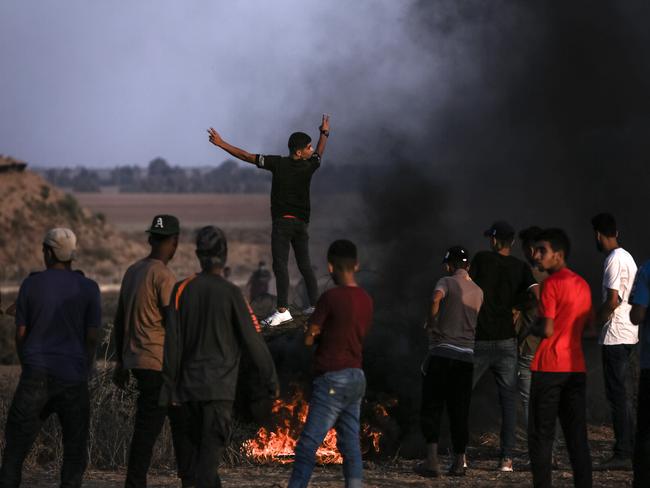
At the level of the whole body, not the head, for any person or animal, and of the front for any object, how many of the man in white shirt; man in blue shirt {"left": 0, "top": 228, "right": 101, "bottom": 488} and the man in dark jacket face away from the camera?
2

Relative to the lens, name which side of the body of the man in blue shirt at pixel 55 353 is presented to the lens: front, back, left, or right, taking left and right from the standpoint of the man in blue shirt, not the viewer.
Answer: back

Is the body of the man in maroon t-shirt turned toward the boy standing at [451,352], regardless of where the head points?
no

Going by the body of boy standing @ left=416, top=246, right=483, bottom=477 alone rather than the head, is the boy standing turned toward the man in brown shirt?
no

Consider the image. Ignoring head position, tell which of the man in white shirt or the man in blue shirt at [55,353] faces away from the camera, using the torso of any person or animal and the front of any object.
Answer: the man in blue shirt

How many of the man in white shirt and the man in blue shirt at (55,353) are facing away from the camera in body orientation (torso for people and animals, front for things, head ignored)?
1

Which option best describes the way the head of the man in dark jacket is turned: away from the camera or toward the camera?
away from the camera

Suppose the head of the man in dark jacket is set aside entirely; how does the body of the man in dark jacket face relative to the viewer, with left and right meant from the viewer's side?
facing away from the viewer

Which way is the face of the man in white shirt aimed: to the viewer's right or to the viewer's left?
to the viewer's left

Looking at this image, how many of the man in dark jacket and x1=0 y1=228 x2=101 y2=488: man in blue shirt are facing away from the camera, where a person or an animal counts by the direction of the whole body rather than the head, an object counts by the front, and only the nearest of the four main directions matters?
2

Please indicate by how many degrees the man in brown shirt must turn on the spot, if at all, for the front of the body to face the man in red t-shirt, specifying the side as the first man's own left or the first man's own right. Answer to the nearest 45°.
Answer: approximately 45° to the first man's own right

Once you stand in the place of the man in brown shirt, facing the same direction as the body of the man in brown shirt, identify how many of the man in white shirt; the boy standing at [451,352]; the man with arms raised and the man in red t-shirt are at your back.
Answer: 0

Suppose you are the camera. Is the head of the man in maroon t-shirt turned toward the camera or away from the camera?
away from the camera

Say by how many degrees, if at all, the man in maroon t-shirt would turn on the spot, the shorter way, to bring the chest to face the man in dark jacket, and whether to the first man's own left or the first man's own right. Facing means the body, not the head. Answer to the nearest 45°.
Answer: approximately 45° to the first man's own left

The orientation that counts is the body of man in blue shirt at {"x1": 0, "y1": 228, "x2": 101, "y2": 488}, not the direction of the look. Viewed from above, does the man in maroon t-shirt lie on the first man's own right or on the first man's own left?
on the first man's own right

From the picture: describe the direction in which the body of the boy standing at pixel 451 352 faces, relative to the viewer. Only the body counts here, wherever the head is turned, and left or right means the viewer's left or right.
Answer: facing away from the viewer and to the left of the viewer

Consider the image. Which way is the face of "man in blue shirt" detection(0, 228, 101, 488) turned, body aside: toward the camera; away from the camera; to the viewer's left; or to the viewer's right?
away from the camera

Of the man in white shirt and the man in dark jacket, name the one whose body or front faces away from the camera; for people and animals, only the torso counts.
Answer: the man in dark jacket
